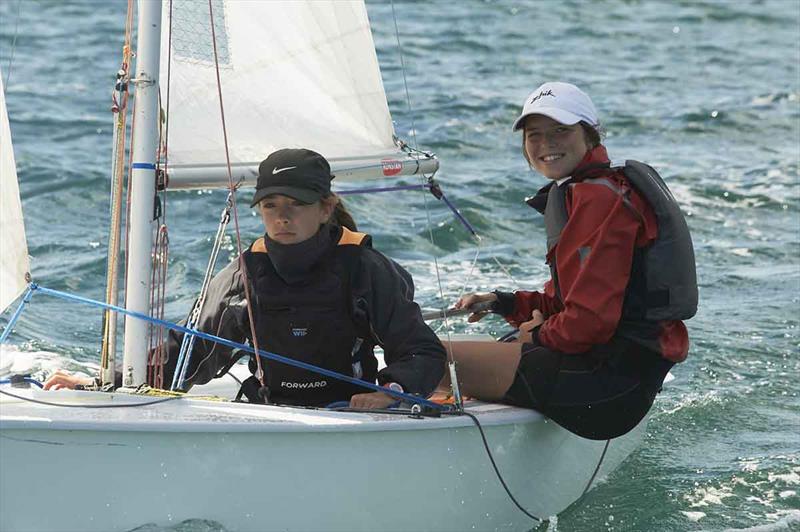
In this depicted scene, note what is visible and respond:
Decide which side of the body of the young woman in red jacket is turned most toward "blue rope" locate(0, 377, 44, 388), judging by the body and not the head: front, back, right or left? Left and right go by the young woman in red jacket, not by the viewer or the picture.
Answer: front

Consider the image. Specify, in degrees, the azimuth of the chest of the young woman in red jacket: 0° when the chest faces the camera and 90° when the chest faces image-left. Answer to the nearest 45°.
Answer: approximately 90°
